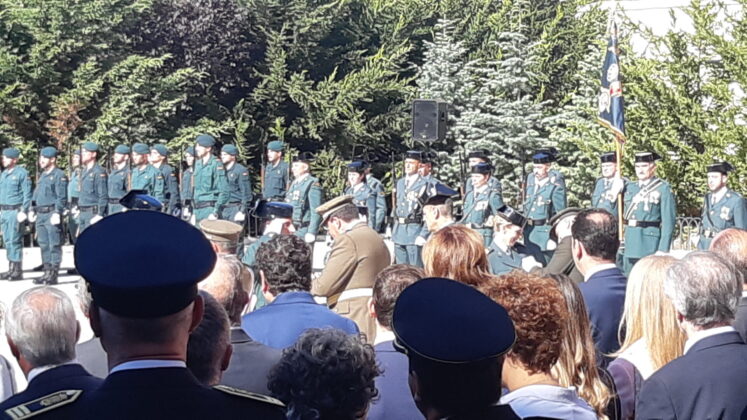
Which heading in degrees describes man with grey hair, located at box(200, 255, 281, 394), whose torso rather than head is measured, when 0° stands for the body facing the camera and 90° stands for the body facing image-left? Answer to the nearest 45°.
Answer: approximately 180°

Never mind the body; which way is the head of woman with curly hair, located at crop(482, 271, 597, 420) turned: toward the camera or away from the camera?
away from the camera

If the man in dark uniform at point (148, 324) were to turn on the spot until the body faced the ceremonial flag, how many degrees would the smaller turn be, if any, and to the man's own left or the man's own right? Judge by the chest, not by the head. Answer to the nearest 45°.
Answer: approximately 45° to the man's own right

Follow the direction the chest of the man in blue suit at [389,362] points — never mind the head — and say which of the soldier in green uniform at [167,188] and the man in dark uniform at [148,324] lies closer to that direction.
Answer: the soldier in green uniform

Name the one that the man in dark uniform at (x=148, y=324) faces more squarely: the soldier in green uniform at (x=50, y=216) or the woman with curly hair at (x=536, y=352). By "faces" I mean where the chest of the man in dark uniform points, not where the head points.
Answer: the soldier in green uniform

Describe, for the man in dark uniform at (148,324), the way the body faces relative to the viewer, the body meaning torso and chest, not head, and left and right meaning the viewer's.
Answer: facing away from the viewer

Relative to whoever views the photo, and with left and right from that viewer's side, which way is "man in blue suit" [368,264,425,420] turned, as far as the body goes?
facing away from the viewer

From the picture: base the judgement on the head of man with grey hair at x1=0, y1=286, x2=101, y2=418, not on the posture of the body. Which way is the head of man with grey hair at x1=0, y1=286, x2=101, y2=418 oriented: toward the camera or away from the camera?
away from the camera
